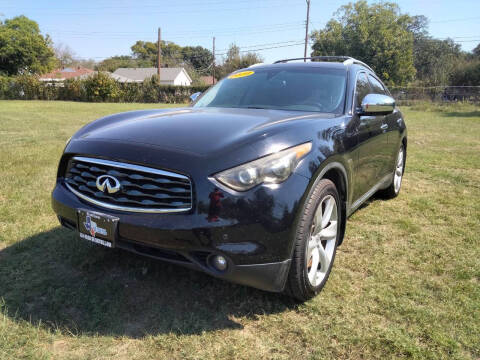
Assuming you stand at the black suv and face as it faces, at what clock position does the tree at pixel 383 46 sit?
The tree is roughly at 5 o'clock from the black suv.

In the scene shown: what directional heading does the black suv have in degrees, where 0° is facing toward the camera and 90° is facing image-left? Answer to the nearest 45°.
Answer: approximately 45°

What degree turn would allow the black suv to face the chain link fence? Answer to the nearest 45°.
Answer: approximately 180°

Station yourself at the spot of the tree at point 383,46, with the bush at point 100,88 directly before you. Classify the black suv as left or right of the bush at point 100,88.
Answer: left

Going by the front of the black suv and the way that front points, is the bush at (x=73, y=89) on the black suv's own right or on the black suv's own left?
on the black suv's own right

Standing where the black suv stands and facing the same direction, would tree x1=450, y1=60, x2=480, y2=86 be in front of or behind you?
behind

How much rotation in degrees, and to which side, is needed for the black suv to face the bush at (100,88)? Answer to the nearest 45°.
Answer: approximately 135° to its right
